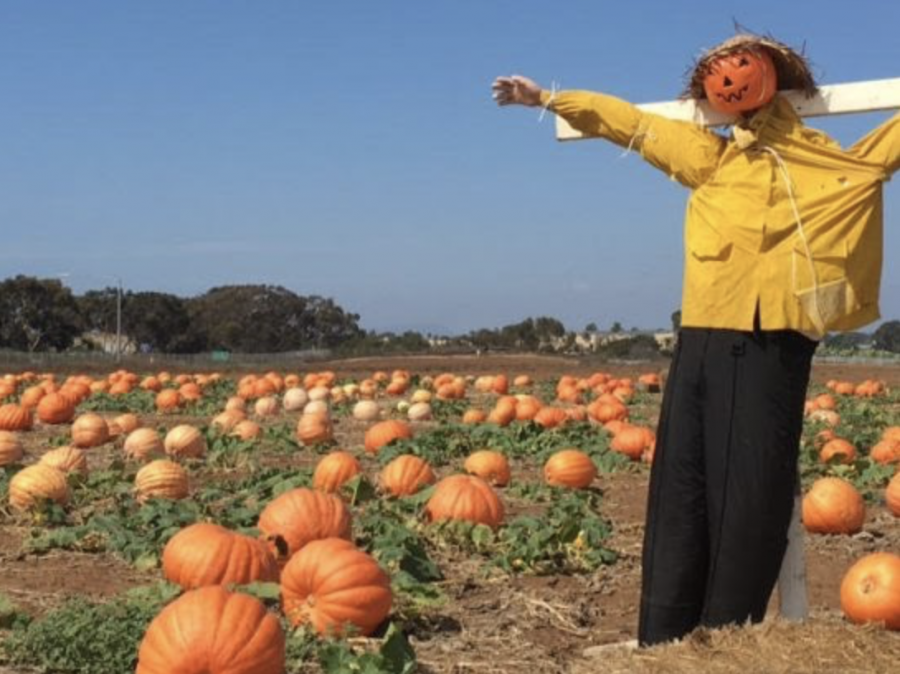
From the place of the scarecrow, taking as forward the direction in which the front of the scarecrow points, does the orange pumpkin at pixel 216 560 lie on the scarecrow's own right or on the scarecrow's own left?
on the scarecrow's own right

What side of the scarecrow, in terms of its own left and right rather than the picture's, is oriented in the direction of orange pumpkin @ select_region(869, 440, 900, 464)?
back

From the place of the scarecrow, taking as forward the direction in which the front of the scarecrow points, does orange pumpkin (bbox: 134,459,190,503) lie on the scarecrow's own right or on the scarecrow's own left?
on the scarecrow's own right

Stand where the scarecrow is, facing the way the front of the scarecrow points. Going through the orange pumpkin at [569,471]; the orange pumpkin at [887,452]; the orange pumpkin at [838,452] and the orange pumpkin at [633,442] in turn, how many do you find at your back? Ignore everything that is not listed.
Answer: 4

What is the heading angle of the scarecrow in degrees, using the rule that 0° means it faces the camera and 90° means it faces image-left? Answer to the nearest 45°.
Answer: approximately 0°

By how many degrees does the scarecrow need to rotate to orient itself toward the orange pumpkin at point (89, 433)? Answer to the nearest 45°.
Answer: approximately 135° to its right

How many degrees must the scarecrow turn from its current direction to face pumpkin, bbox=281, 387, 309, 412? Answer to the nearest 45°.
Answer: approximately 135° to its right

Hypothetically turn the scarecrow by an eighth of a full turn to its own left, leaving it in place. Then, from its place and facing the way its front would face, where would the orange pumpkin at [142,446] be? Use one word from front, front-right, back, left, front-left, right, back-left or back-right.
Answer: back

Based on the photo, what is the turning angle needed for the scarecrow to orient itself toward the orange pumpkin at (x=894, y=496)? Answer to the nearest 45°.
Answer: approximately 180°

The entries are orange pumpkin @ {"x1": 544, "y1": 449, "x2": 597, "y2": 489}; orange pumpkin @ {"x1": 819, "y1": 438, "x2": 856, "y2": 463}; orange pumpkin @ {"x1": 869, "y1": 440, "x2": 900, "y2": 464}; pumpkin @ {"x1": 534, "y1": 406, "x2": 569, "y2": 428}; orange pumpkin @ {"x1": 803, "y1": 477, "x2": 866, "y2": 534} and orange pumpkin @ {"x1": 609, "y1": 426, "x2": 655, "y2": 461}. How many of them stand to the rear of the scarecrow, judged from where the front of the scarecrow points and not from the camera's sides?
6

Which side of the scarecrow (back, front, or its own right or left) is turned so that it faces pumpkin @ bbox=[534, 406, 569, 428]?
back

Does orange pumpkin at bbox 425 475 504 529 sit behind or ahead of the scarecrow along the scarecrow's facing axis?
behind

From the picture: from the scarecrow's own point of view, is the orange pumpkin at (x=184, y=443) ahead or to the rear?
to the rear

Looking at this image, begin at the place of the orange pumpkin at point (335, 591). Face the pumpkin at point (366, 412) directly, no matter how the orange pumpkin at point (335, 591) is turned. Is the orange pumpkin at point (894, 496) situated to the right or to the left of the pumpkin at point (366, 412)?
right

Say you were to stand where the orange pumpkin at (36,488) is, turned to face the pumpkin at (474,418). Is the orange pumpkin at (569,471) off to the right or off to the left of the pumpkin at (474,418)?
right
